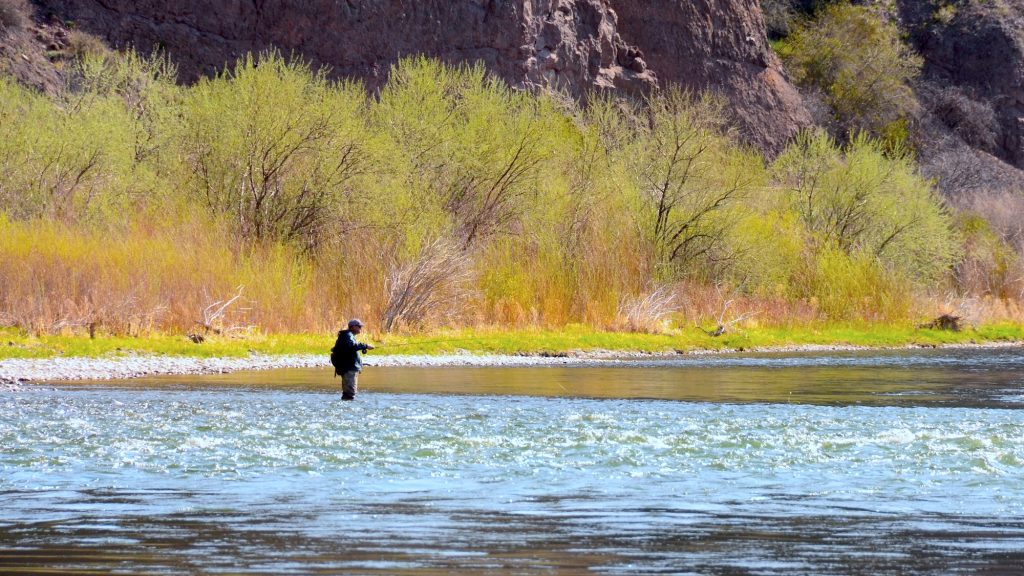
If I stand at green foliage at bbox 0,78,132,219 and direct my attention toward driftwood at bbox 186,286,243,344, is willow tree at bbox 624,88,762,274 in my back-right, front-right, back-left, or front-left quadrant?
front-left

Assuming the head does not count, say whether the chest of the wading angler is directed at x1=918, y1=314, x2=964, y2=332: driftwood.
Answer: no

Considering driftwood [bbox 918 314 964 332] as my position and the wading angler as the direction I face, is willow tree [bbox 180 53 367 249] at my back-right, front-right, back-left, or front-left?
front-right

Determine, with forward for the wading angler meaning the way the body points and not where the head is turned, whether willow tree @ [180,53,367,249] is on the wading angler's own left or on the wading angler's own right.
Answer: on the wading angler's own left

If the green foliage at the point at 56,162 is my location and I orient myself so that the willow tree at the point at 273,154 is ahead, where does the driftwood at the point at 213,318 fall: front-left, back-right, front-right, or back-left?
front-right

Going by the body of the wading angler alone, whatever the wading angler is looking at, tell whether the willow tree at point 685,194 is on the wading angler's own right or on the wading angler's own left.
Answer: on the wading angler's own left

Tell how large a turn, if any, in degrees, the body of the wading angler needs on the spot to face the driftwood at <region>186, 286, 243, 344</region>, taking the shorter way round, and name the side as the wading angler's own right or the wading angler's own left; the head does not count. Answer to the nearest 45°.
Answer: approximately 90° to the wading angler's own left

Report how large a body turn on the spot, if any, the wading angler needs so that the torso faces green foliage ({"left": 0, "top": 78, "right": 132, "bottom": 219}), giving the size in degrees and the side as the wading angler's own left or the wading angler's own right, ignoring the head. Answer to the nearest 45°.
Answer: approximately 135° to the wading angler's own left

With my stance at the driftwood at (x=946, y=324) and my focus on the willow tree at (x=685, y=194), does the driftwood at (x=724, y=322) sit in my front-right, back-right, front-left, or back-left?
front-left

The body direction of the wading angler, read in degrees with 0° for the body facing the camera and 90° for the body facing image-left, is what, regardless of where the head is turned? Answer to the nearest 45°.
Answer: approximately 270°

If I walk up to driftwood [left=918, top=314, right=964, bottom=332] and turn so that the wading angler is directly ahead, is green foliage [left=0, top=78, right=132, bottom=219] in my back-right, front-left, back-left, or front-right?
front-right

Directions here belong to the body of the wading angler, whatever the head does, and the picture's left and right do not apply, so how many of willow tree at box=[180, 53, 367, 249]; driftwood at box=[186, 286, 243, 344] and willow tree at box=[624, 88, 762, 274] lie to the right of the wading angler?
0

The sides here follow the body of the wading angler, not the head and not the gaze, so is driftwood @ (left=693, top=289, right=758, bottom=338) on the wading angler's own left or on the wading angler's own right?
on the wading angler's own left
